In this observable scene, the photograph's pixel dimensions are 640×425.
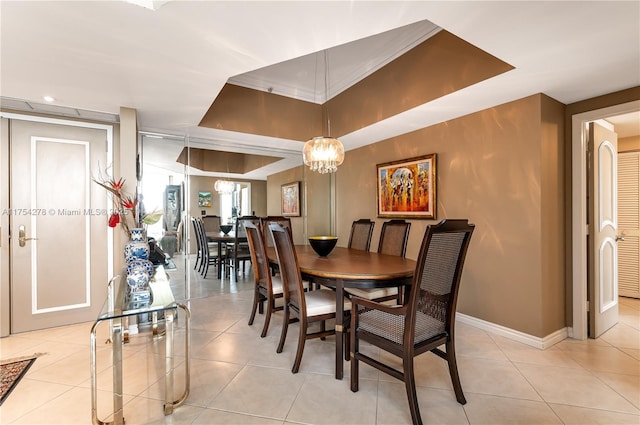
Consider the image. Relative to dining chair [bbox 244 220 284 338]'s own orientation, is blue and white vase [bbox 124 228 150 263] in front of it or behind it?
behind

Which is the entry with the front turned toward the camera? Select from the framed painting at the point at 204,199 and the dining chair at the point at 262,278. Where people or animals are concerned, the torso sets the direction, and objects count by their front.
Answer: the framed painting

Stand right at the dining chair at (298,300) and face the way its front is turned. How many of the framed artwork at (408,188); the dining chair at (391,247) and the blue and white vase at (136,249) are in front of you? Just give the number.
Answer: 2

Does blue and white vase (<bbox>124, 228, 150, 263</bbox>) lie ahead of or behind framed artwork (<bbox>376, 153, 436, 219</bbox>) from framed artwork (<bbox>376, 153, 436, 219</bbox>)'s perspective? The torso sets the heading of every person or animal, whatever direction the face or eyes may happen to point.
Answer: ahead

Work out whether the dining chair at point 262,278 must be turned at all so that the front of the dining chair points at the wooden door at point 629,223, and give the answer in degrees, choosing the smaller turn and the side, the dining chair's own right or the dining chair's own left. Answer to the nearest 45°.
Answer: approximately 45° to the dining chair's own right

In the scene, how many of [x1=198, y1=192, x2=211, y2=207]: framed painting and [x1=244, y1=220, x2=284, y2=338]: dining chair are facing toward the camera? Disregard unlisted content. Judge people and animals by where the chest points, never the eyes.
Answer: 1

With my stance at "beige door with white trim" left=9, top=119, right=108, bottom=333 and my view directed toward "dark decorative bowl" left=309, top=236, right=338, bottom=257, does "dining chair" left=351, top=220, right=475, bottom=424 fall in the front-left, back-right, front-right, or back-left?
front-right

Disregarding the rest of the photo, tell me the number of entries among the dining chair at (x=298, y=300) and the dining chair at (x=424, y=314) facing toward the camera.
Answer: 0

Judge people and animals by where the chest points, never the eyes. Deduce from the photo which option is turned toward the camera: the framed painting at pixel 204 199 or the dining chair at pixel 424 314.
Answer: the framed painting

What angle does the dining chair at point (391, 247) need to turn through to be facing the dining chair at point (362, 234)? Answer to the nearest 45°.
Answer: approximately 90° to its right

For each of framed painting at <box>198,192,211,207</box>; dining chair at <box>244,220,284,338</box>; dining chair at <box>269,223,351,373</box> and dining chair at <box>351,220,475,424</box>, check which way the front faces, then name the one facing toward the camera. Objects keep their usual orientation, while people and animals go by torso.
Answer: the framed painting

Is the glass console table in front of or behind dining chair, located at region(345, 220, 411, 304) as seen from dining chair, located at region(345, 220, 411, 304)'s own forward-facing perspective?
in front

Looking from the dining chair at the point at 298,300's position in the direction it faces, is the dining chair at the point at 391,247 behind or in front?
in front

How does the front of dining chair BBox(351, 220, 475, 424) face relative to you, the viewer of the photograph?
facing away from the viewer and to the left of the viewer

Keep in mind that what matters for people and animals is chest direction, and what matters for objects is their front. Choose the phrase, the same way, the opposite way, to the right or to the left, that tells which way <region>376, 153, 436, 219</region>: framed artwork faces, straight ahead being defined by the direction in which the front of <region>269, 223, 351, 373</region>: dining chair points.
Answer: the opposite way

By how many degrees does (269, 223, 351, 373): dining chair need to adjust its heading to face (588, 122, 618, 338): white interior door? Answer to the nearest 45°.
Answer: approximately 45° to its right
